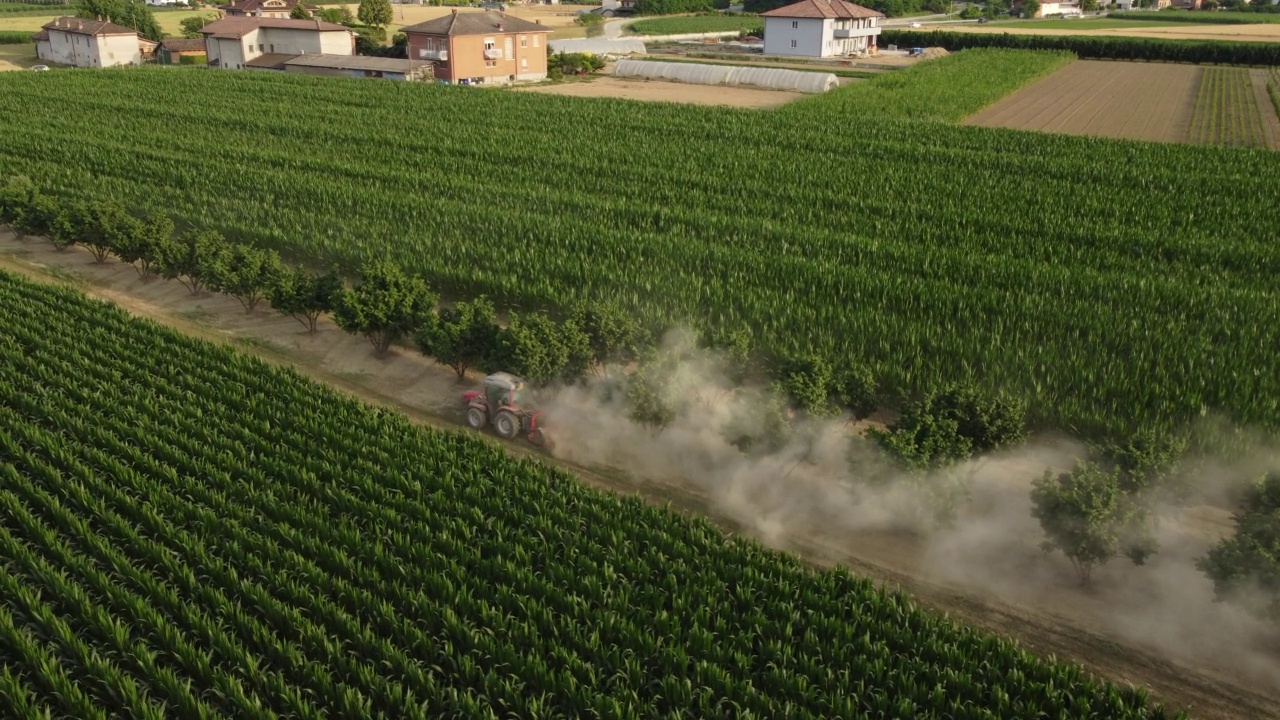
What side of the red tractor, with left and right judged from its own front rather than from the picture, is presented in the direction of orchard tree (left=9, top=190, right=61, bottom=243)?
front

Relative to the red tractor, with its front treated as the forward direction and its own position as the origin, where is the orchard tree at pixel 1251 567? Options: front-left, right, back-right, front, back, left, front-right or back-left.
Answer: back

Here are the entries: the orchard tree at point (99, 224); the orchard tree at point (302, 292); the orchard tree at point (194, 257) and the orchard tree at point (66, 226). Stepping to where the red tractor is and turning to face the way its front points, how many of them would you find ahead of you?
4

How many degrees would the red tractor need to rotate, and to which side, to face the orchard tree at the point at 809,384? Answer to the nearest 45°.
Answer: approximately 135° to its right

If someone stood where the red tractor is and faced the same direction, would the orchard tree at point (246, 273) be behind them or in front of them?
in front

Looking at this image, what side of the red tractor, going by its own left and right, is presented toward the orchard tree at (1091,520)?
back

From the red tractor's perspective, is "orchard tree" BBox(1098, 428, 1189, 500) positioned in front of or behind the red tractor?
behind

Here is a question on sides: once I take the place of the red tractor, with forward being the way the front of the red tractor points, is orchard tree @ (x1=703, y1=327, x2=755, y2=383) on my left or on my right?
on my right

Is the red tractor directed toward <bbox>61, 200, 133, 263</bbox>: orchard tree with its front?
yes

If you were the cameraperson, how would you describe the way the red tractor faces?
facing away from the viewer and to the left of the viewer

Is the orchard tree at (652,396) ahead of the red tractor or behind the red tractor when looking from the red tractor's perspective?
behind

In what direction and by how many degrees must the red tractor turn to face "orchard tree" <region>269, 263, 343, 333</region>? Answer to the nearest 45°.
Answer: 0° — it already faces it

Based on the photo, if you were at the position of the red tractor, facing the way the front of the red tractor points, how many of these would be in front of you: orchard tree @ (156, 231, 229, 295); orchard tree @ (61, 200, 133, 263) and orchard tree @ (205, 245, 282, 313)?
3

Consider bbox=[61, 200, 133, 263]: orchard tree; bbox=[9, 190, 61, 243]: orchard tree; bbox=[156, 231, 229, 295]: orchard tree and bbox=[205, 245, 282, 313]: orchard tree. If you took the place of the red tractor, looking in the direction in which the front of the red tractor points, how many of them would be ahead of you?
4

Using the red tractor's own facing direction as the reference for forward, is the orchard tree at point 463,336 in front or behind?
in front

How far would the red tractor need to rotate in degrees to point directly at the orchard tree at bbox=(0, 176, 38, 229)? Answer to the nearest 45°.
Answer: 0° — it already faces it
